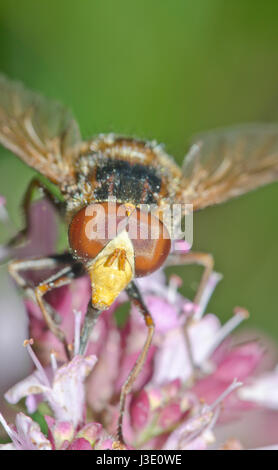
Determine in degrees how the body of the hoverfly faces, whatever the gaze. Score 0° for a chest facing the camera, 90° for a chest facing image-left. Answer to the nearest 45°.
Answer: approximately 0°
